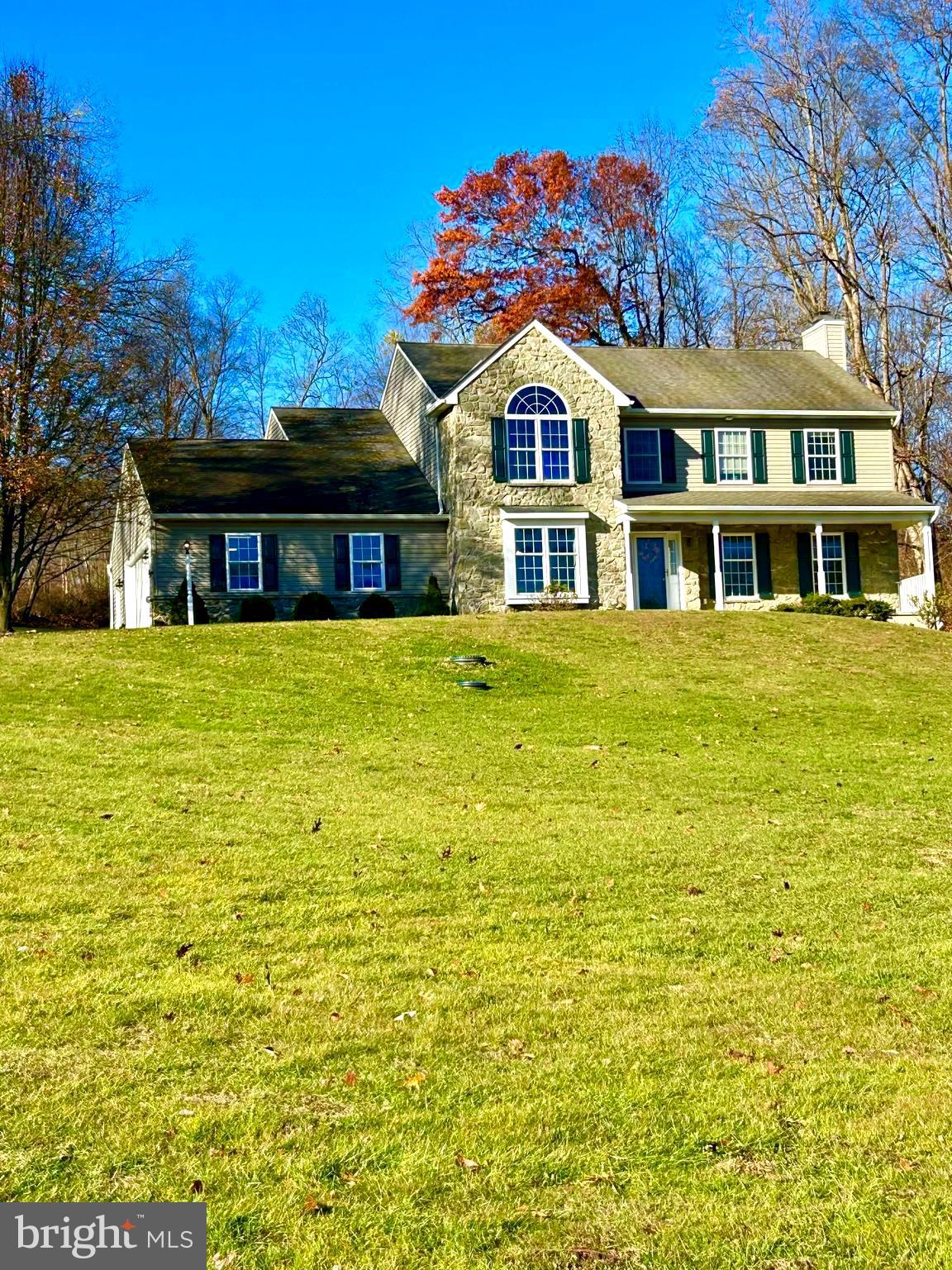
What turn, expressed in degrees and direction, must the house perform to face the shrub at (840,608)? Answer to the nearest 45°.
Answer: approximately 90° to its left

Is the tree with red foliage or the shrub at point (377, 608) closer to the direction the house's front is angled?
the shrub

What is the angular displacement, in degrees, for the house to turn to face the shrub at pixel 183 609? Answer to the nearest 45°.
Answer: approximately 90° to its right

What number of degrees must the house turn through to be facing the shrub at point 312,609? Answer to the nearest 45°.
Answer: approximately 90° to its right

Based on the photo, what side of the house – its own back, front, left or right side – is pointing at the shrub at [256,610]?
right

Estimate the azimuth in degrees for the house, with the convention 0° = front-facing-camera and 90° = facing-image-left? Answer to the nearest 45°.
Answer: approximately 0°

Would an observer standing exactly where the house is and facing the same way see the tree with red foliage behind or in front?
behind
